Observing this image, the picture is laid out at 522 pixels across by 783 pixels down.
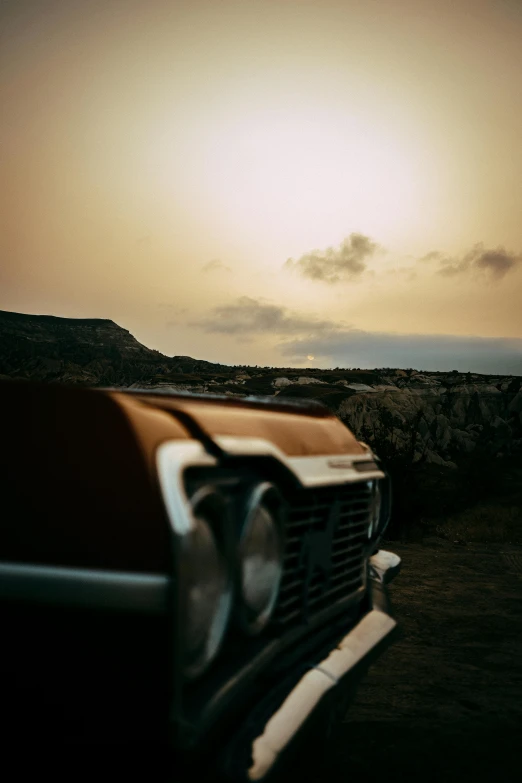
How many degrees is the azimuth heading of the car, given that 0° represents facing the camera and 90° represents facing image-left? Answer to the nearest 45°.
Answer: approximately 315°
